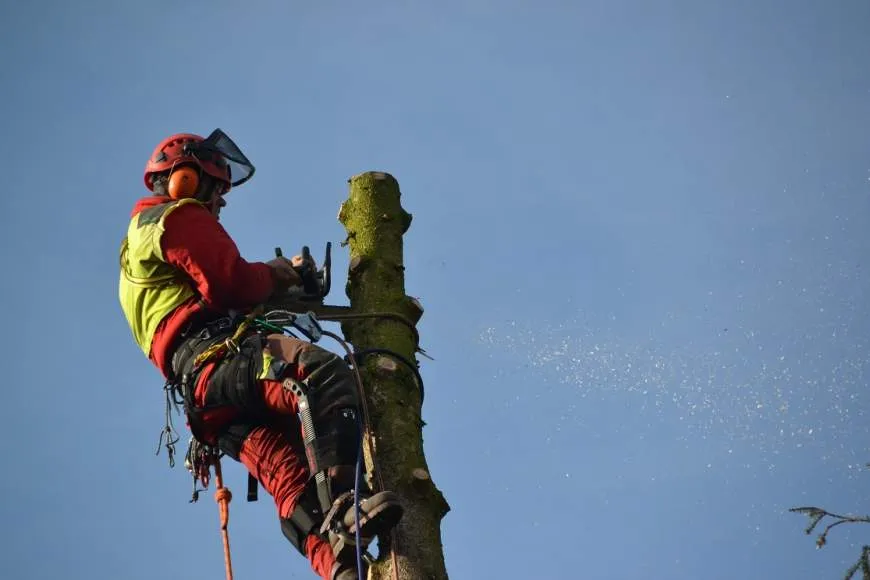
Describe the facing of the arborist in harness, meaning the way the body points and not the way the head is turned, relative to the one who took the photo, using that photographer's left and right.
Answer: facing to the right of the viewer
